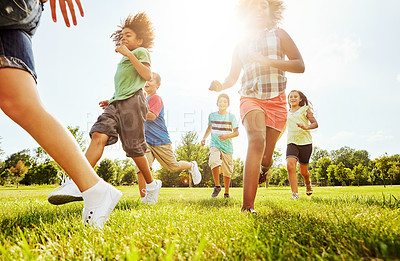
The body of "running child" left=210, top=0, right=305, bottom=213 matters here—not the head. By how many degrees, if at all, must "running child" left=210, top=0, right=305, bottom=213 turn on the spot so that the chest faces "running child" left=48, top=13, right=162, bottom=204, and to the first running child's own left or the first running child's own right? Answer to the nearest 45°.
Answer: approximately 90° to the first running child's own right

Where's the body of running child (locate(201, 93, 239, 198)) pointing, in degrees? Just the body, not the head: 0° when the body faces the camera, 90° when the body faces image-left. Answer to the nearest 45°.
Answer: approximately 0°

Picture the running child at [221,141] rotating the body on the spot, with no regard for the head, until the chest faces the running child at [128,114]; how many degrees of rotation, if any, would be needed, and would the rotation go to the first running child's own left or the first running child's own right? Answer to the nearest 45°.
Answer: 0° — they already face them

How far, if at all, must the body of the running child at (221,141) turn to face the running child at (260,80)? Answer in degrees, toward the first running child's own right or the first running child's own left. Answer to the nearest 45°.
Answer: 0° — they already face them

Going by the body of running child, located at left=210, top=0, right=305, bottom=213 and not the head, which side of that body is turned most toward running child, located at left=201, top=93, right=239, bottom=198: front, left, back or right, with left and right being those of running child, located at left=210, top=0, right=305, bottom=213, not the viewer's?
back

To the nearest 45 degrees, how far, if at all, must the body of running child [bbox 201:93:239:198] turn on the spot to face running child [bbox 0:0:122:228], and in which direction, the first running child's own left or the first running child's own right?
0° — they already face them
